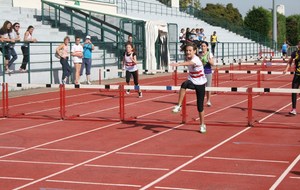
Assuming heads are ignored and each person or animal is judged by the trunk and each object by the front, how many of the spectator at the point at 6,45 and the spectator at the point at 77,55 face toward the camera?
1

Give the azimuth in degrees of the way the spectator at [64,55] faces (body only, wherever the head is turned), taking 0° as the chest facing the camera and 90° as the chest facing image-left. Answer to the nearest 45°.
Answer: approximately 315°

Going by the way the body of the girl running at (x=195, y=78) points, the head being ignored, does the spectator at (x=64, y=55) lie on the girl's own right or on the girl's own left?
on the girl's own right

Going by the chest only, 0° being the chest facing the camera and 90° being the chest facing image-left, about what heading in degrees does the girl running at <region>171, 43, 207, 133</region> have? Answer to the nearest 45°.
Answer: approximately 45°

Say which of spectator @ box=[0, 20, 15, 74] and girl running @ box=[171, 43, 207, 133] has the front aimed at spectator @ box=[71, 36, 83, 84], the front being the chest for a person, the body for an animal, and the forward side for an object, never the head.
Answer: spectator @ box=[0, 20, 15, 74]

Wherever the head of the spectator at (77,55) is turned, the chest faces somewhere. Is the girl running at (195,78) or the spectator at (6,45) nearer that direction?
the girl running

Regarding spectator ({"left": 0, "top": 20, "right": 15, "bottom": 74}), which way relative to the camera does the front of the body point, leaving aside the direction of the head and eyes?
to the viewer's right
